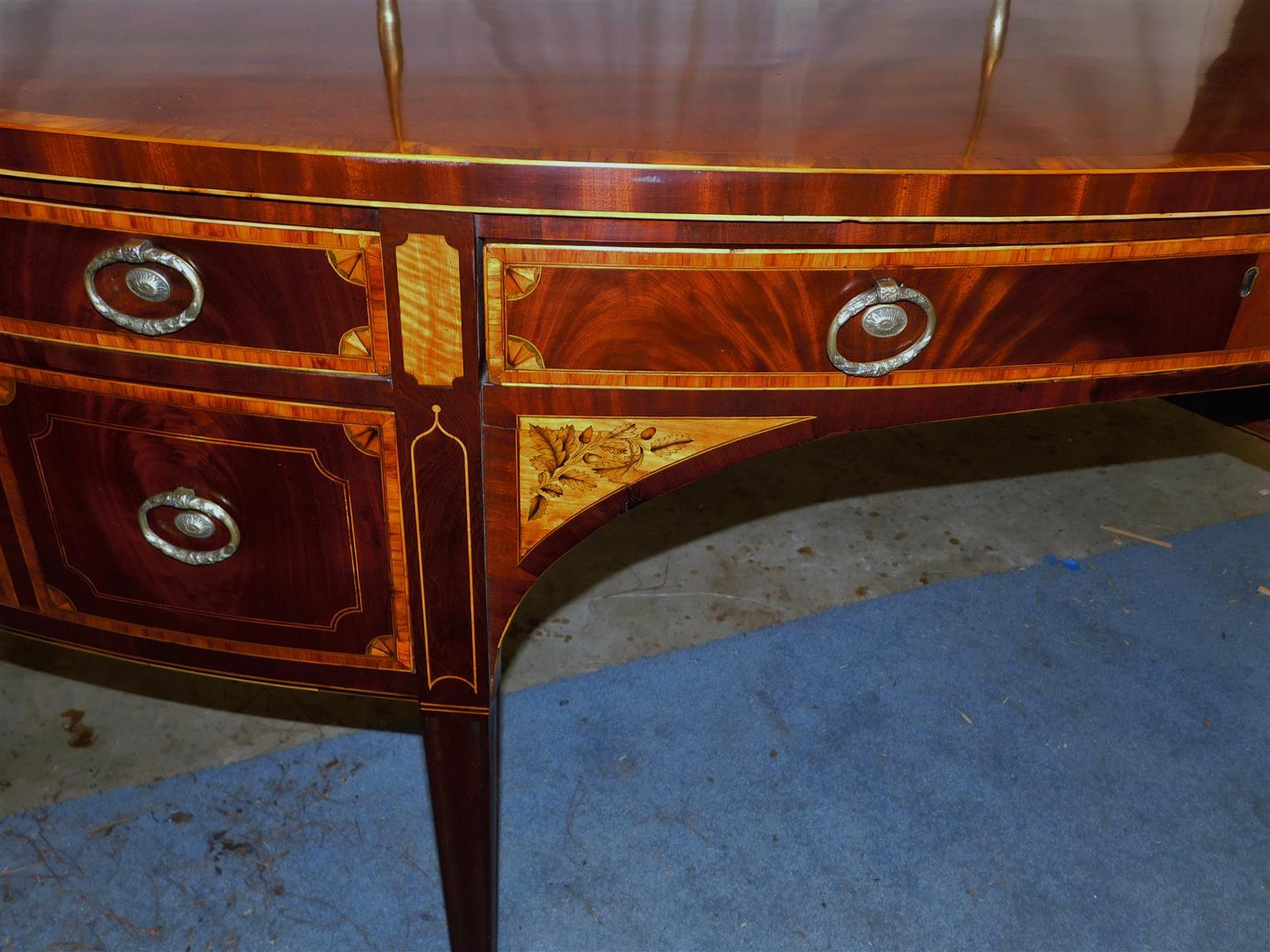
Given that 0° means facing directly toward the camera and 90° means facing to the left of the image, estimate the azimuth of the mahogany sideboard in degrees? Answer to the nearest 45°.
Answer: approximately 0°
